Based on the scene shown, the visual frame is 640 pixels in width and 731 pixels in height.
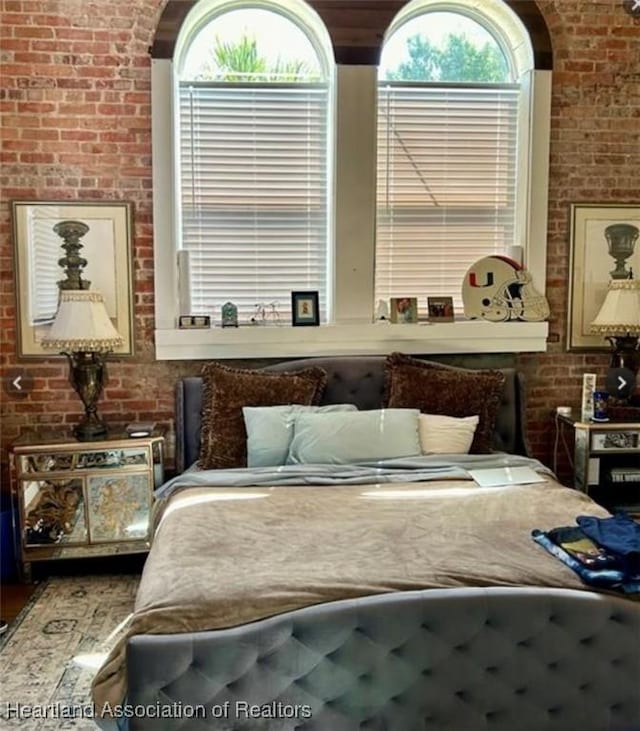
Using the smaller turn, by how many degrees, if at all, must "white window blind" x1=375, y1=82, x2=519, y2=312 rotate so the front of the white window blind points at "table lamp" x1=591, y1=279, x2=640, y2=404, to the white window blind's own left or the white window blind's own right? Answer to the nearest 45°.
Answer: approximately 90° to the white window blind's own left

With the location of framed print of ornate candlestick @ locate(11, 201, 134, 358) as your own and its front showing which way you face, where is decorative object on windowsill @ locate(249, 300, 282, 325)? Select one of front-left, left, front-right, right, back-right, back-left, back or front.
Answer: left

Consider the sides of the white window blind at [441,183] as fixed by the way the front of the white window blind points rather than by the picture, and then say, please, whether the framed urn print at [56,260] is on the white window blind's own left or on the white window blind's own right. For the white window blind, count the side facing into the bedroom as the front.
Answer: on the white window blind's own right

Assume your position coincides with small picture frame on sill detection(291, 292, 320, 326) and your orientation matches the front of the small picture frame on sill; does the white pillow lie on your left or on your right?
on your left

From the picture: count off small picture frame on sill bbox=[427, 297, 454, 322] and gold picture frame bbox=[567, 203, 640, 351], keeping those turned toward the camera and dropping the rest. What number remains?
2

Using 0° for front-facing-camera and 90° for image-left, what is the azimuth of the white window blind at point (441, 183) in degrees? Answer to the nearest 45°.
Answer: approximately 0°

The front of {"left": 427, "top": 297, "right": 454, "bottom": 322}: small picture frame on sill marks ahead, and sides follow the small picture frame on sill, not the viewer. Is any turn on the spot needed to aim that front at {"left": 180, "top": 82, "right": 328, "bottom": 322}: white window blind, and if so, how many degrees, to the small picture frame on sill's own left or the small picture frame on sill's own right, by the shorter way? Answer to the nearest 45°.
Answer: approximately 90° to the small picture frame on sill's own right
